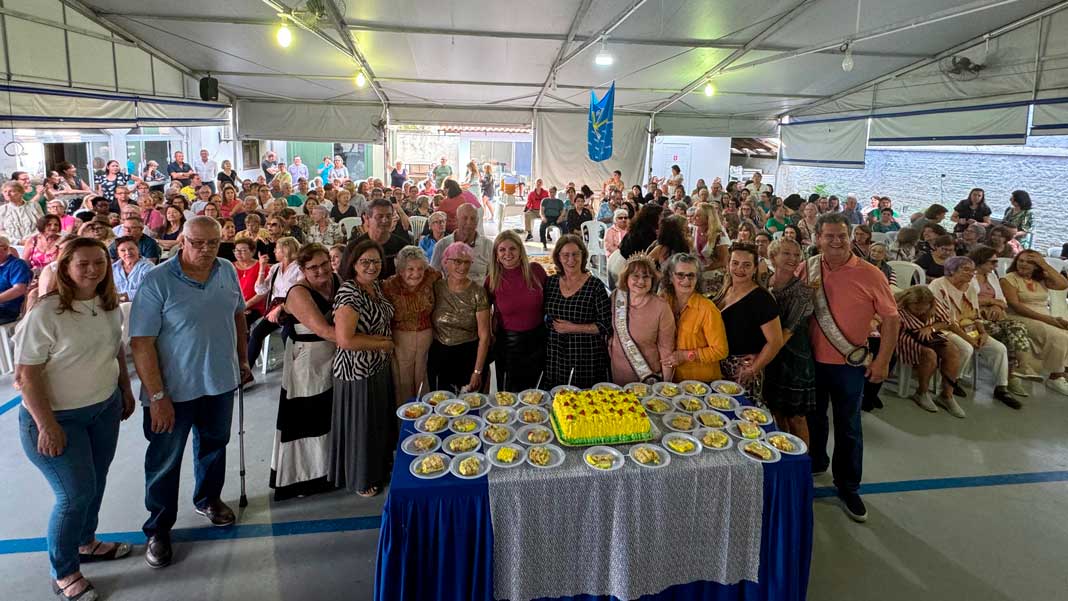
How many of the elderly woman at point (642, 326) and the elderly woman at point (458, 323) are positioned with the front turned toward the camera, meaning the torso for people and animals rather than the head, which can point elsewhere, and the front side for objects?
2

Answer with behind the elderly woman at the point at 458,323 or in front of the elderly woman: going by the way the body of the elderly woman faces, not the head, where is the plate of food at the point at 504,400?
in front

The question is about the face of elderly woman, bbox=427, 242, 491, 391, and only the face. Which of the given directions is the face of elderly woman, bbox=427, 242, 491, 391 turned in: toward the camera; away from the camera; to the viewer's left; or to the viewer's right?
toward the camera

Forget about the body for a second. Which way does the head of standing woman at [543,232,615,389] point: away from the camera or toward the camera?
toward the camera

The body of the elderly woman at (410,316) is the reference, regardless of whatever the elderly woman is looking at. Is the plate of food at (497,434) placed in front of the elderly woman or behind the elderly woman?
in front

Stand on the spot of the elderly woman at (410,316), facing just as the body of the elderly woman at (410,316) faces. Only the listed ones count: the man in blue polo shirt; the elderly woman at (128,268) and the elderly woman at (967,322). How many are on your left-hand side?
1

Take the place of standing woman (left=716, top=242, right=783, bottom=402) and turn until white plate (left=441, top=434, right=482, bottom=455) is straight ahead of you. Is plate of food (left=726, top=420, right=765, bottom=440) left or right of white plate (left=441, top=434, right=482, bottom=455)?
left

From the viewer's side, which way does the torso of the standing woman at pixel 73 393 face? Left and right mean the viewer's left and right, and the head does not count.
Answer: facing the viewer and to the right of the viewer

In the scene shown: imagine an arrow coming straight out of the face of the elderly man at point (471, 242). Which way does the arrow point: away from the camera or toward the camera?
toward the camera

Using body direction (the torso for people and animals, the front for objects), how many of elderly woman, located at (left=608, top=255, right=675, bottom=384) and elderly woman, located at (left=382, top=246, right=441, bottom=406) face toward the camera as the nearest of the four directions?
2

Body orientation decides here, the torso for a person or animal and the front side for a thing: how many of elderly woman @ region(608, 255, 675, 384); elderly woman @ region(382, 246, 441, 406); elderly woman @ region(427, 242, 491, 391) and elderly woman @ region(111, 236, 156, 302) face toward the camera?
4

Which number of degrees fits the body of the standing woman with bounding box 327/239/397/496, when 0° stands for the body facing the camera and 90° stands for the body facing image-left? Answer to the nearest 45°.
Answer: approximately 315°

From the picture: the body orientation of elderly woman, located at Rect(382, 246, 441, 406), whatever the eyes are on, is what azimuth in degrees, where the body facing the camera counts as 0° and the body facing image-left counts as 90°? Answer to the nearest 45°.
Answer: approximately 0°

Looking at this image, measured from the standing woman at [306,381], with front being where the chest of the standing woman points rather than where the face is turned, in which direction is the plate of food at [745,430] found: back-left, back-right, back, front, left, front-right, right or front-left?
front

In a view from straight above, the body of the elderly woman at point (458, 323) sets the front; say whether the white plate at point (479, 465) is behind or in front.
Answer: in front
